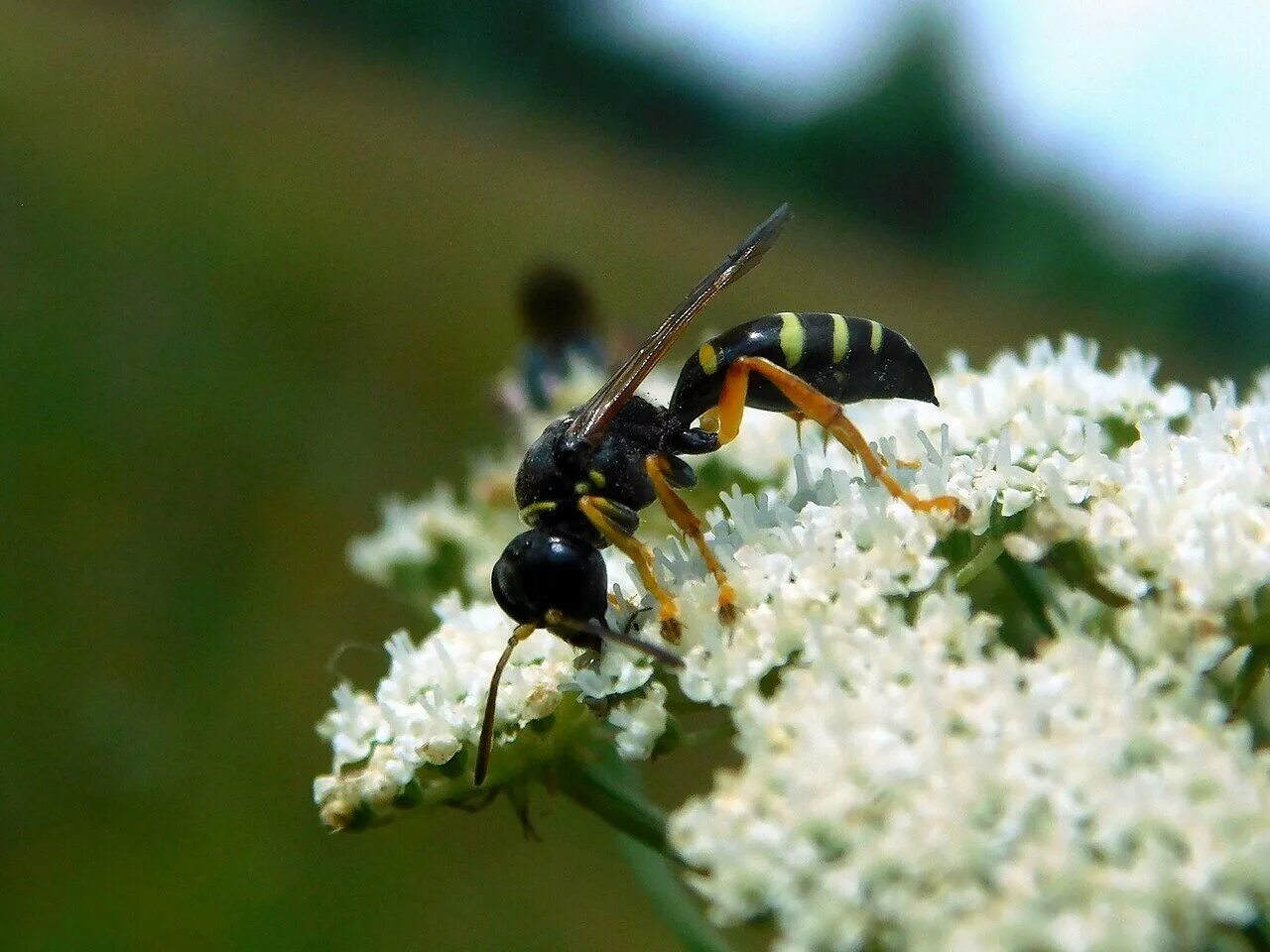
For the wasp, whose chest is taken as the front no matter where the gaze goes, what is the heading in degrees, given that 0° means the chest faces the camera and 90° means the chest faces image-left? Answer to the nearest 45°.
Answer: approximately 90°
